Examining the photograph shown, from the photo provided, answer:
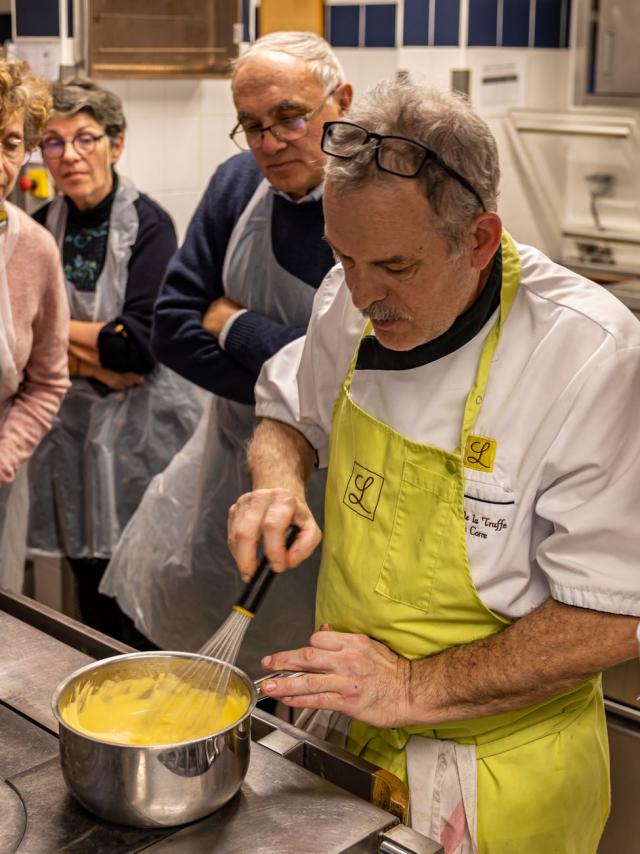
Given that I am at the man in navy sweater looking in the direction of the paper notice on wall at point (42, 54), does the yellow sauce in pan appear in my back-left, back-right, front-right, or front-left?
back-left

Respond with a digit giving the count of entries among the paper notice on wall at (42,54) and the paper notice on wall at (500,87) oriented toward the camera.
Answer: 2

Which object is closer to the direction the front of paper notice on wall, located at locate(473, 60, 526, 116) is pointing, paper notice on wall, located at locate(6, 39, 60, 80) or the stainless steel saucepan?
the stainless steel saucepan

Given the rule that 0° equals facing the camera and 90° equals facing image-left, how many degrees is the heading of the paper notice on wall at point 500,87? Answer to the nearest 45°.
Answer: approximately 0°

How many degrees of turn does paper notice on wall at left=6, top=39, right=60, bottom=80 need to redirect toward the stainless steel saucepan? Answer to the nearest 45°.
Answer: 0° — it already faces it
